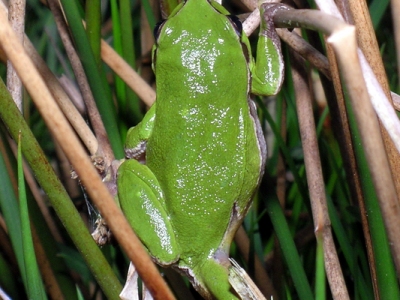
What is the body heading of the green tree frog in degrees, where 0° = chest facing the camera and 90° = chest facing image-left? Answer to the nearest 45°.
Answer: approximately 180°

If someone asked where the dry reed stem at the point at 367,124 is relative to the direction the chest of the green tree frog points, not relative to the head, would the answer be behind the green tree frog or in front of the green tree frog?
behind
